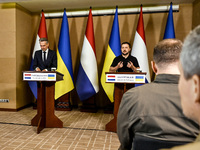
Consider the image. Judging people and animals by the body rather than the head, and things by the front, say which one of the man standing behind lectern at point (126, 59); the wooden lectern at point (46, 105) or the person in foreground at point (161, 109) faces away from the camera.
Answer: the person in foreground

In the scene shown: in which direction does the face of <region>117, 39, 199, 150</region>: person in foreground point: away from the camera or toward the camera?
away from the camera

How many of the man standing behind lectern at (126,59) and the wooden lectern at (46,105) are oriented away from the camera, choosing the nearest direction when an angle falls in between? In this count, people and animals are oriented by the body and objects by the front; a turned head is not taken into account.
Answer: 0

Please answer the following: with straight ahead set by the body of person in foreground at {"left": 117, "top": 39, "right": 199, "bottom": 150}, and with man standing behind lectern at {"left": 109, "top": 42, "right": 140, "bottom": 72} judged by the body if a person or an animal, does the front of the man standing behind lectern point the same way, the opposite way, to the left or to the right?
the opposite way

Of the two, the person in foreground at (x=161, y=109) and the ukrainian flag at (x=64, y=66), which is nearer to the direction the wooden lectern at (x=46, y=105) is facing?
the person in foreground

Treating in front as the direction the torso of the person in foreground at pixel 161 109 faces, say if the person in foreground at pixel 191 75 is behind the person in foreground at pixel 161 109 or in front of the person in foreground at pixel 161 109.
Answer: behind

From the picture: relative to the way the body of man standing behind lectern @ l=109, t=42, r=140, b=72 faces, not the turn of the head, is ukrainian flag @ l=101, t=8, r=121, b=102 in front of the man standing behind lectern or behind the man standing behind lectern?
behind

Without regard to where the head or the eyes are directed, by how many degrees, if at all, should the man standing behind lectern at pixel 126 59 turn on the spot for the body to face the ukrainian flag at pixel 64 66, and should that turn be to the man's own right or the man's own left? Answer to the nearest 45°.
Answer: approximately 135° to the man's own right

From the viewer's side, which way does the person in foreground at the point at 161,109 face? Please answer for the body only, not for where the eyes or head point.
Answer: away from the camera

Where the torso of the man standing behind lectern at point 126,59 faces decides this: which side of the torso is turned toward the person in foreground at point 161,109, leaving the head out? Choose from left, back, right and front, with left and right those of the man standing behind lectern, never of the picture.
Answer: front

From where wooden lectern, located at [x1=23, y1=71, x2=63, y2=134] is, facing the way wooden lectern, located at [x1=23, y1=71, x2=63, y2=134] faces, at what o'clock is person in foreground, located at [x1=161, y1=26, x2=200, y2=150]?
The person in foreground is roughly at 12 o'clock from the wooden lectern.

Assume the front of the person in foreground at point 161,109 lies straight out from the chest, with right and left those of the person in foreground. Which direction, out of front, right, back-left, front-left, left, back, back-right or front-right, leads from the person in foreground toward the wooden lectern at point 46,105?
front-left

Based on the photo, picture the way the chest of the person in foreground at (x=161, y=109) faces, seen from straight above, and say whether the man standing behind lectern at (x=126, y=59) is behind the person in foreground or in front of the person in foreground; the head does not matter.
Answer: in front

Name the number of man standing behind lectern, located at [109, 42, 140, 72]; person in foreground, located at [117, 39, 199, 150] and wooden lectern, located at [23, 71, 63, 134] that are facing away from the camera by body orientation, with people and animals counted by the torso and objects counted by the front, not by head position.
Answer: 1

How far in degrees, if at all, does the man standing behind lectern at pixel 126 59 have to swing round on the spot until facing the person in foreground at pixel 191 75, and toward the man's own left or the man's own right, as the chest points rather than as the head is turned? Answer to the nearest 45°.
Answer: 0° — they already face them
